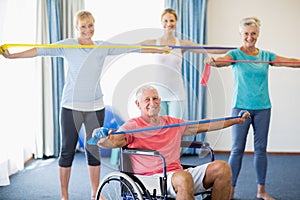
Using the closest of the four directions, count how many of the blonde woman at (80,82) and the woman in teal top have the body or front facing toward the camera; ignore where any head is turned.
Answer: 2

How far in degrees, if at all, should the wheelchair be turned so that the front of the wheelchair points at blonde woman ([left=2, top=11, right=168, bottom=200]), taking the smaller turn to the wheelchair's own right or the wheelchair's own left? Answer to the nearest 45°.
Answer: approximately 180°

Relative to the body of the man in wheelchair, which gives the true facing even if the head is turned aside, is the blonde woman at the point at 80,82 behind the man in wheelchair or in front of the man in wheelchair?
behind

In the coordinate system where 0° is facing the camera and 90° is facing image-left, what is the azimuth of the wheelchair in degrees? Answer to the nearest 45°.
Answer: approximately 315°

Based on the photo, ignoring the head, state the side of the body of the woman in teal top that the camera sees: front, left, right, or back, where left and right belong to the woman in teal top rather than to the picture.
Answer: front

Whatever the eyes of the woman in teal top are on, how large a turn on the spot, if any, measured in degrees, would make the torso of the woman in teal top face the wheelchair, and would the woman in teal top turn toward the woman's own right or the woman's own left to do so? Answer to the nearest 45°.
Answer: approximately 45° to the woman's own right

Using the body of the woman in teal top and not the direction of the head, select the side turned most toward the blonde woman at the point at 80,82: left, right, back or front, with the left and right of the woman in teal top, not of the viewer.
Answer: right

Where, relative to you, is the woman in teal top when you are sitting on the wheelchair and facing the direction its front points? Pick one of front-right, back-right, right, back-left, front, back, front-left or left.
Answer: left

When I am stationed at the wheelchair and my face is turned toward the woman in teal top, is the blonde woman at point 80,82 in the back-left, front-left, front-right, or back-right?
front-left

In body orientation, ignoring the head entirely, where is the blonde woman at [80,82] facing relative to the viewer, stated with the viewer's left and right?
facing the viewer
